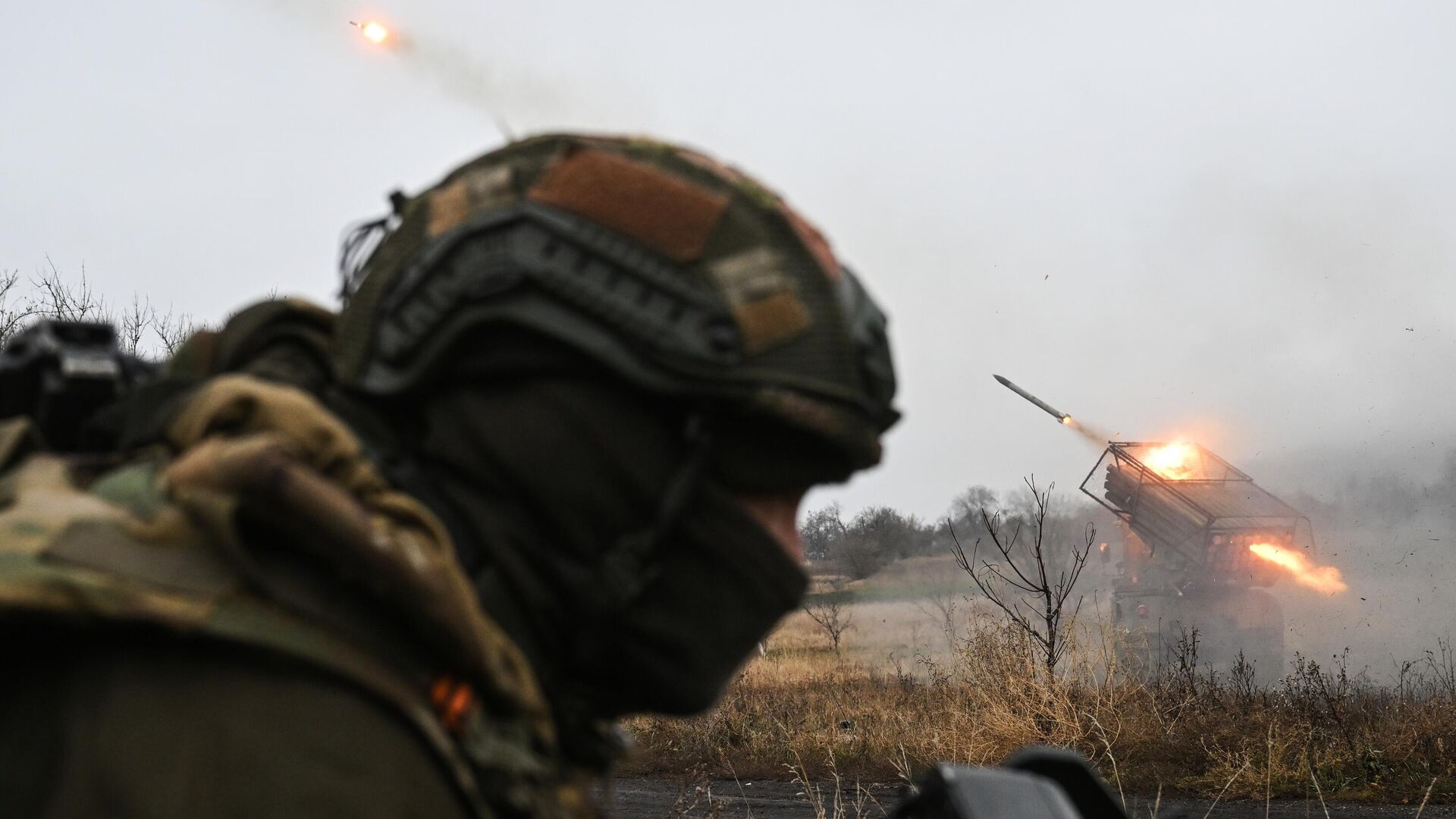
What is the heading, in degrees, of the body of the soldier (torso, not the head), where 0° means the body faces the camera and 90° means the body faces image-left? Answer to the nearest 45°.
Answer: approximately 270°

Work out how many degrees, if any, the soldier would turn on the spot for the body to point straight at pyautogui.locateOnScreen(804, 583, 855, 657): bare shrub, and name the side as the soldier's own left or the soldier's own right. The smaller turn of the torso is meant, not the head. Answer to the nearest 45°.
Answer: approximately 90° to the soldier's own left
